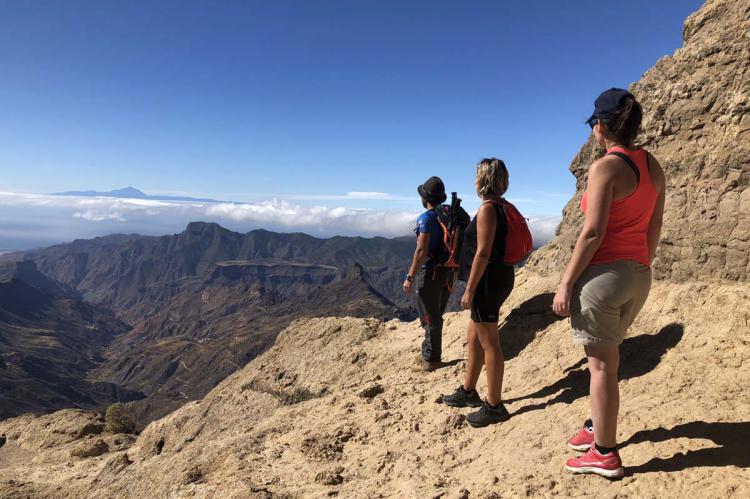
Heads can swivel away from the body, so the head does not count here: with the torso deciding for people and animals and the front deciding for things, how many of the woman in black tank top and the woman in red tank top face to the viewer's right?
0

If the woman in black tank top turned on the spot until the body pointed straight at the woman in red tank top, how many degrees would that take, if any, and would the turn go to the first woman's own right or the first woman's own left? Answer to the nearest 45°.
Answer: approximately 135° to the first woman's own left

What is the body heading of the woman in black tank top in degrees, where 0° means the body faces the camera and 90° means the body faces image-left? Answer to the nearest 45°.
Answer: approximately 90°

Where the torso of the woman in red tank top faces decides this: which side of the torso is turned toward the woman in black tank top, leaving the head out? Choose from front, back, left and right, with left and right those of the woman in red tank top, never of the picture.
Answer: front

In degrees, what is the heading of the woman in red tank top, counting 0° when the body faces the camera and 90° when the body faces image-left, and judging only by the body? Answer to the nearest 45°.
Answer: approximately 135°

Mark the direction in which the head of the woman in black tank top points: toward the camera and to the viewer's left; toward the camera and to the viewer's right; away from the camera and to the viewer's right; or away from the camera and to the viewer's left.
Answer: away from the camera and to the viewer's left
